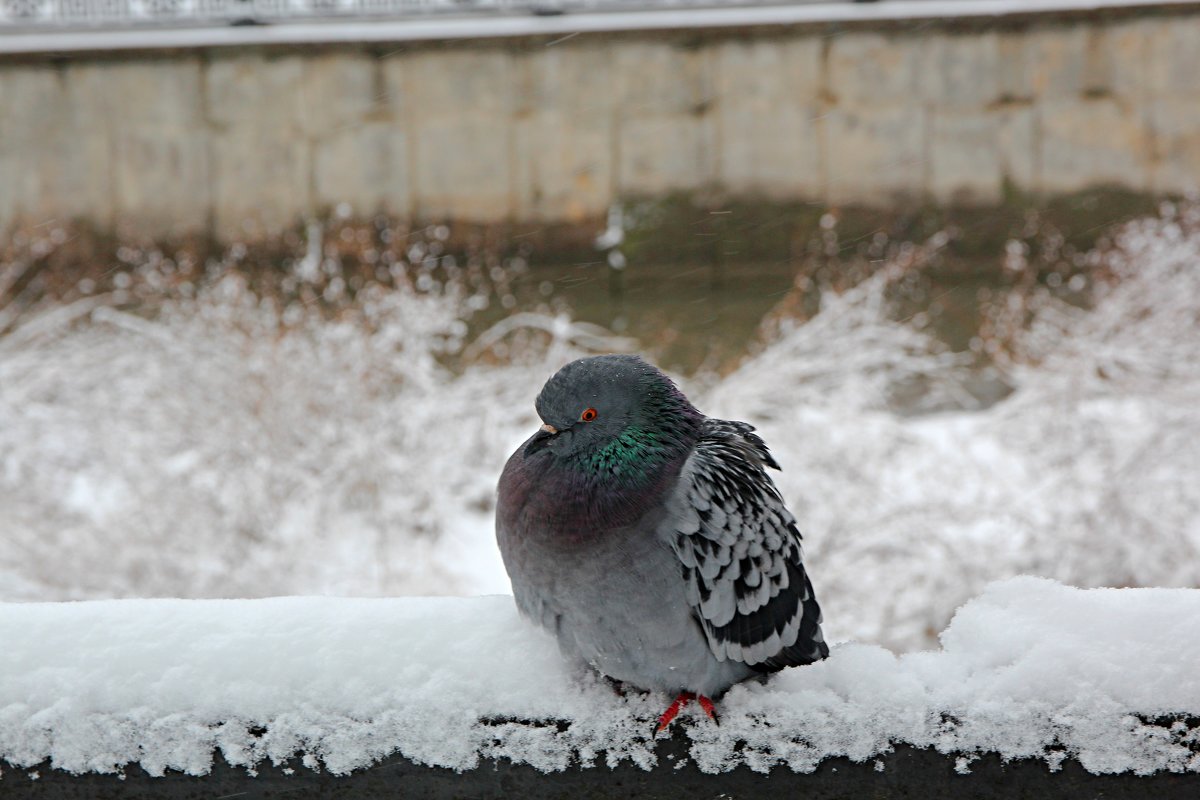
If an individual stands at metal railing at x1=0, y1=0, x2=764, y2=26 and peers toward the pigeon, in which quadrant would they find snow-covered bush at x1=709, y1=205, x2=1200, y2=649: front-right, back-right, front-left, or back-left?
front-left

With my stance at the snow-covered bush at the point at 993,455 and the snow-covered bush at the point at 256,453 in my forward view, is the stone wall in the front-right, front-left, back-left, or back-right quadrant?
front-right

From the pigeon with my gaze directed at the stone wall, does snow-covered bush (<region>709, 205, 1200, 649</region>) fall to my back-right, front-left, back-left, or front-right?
front-right

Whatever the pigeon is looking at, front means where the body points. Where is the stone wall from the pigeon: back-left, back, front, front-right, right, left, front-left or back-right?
back-right

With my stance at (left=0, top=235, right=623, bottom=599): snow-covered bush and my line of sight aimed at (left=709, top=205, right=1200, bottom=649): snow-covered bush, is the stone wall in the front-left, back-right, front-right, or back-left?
front-left

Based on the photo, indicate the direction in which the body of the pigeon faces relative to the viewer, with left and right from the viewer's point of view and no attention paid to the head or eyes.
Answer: facing the viewer and to the left of the viewer

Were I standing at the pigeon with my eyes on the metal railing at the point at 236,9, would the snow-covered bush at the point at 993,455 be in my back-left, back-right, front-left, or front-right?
front-right

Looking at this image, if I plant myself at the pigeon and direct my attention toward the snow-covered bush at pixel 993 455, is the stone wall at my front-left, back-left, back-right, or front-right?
front-left
